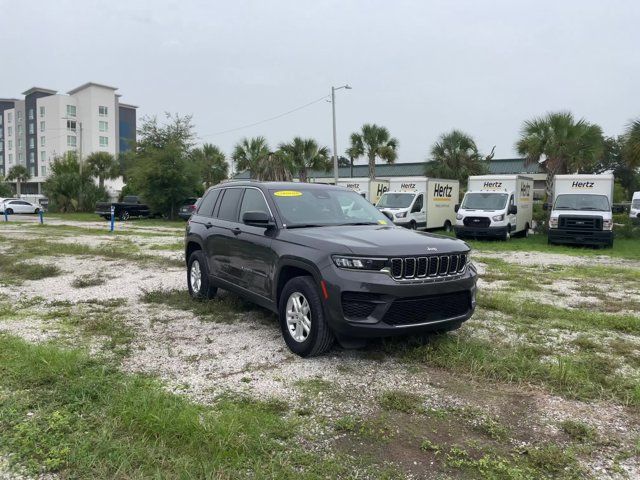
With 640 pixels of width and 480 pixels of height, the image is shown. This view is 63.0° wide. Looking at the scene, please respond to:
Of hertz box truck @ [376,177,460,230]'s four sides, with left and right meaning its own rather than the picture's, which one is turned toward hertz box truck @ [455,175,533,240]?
left

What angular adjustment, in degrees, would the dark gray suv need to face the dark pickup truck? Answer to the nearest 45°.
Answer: approximately 180°

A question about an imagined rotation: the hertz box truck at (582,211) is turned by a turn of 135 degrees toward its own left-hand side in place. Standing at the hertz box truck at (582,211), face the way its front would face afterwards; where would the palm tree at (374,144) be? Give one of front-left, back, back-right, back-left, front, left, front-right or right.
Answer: left

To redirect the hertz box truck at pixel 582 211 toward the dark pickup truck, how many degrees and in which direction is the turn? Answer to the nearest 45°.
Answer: approximately 90° to its right

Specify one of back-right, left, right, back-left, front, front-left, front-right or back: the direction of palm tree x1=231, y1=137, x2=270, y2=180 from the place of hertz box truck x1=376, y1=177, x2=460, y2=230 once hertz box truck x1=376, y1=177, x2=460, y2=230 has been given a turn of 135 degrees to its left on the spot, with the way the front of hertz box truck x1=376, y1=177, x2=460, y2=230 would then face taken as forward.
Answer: back-left

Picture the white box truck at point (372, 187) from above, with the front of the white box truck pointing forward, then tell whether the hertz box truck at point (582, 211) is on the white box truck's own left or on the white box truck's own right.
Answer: on the white box truck's own left

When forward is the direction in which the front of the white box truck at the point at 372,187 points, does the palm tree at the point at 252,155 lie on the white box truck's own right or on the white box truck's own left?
on the white box truck's own right

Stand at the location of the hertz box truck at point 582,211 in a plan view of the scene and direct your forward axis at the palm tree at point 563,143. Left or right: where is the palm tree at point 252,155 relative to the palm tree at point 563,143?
left

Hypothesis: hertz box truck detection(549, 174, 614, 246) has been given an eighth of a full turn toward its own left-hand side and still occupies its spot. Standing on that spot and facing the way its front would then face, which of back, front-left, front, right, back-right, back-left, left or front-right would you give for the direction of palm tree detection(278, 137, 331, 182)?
back

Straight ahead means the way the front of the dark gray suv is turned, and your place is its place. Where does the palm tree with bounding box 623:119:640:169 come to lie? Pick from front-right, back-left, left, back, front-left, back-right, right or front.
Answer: left

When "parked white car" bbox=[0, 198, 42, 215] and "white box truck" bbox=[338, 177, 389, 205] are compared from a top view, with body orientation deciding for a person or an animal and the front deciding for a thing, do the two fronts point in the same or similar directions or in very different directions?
very different directions

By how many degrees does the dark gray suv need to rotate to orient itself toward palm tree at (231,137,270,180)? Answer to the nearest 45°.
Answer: approximately 135° to its left

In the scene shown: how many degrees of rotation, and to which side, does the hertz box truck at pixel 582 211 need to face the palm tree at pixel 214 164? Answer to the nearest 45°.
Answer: approximately 135° to its right
